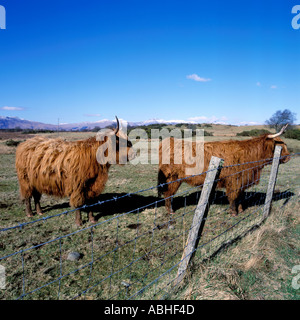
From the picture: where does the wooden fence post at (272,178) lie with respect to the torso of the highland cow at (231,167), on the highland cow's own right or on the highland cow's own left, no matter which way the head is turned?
on the highland cow's own right

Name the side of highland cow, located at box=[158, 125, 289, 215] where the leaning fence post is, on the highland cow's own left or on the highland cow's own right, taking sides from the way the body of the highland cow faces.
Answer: on the highland cow's own right

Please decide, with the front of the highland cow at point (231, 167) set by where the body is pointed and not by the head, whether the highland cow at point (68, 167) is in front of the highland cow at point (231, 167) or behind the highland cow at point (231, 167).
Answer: behind

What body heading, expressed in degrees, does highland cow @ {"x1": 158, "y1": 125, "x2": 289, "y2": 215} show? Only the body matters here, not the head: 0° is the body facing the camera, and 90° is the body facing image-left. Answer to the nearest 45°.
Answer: approximately 270°

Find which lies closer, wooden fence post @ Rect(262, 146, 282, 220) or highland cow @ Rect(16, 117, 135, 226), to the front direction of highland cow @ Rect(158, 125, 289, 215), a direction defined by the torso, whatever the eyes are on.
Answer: the wooden fence post
